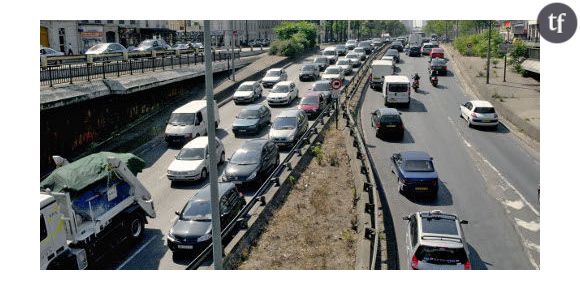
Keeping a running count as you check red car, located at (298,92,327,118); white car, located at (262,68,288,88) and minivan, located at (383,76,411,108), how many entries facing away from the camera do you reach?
1

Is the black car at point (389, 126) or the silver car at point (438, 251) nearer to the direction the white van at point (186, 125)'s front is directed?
the silver car

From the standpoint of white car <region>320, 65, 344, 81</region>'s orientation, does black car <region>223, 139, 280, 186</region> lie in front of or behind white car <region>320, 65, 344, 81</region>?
in front

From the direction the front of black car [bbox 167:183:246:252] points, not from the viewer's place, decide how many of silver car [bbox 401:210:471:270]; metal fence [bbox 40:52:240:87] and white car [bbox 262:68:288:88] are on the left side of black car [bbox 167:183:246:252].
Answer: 1

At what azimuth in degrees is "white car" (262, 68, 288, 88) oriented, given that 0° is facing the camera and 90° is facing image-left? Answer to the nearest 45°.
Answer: approximately 45°

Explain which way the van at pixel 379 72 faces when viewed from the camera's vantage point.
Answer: facing away from the viewer

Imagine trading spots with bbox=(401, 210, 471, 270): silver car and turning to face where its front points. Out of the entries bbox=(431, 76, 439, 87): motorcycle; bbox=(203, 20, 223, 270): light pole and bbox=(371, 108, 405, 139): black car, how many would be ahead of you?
2

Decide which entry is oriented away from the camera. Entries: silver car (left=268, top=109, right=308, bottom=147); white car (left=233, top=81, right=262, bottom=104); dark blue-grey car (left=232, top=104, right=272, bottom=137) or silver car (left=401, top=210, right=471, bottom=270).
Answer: silver car (left=401, top=210, right=471, bottom=270)

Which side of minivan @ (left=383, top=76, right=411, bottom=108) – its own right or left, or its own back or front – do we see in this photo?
back

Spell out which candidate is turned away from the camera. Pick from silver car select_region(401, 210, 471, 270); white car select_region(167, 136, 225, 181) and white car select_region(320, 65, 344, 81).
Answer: the silver car

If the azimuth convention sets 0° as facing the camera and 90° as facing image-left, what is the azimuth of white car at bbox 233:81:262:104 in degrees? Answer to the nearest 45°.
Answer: approximately 45°

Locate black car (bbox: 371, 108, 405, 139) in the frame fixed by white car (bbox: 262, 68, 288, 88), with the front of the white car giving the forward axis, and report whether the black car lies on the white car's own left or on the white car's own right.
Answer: on the white car's own left

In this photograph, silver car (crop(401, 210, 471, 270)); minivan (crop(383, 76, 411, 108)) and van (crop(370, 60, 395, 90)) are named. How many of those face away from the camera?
3

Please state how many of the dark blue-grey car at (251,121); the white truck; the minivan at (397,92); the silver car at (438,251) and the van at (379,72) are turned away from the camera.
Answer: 3

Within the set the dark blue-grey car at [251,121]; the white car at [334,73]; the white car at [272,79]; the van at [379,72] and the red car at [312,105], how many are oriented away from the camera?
1

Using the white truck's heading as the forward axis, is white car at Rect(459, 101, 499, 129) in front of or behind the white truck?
behind

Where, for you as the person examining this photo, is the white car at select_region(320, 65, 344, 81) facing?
facing the viewer and to the left of the viewer

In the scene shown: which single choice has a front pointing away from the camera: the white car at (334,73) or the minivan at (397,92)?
the minivan
